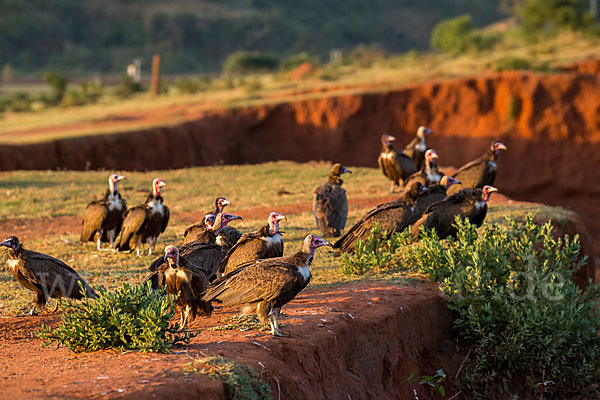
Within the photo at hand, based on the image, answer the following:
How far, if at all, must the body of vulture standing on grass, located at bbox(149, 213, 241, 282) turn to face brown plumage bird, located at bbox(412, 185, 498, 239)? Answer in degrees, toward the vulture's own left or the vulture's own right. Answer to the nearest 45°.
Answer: approximately 45° to the vulture's own left

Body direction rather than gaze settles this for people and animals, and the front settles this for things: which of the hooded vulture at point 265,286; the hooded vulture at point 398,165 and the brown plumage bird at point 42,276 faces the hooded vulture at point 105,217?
the hooded vulture at point 398,165

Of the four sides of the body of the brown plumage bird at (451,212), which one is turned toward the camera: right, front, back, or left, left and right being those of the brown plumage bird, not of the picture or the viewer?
right

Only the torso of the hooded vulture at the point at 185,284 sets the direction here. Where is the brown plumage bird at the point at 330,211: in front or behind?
behind

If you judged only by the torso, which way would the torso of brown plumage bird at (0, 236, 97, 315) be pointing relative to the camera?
to the viewer's left

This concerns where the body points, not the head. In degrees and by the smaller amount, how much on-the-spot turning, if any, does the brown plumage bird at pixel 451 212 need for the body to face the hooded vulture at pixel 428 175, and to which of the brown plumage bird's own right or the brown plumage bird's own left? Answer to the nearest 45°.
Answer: approximately 90° to the brown plumage bird's own left

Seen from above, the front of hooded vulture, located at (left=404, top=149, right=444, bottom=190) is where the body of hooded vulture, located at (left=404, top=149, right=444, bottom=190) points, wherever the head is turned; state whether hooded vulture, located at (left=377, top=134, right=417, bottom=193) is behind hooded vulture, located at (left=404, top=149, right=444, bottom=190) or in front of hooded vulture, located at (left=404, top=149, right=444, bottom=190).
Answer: behind

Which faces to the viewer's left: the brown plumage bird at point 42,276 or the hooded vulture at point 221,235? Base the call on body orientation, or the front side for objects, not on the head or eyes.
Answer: the brown plumage bird

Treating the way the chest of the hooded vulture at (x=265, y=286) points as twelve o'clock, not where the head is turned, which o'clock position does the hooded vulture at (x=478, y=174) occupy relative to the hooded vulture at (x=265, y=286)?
the hooded vulture at (x=478, y=174) is roughly at 10 o'clock from the hooded vulture at (x=265, y=286).

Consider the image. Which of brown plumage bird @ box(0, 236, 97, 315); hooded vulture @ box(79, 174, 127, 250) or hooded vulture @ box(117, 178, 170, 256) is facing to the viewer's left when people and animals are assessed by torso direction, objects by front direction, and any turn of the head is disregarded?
the brown plumage bird

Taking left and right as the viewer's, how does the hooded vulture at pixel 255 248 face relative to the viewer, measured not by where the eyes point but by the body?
facing to the right of the viewer

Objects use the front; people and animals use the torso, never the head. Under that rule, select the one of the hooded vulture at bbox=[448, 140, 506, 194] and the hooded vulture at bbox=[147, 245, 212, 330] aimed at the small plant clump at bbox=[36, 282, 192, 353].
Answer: the hooded vulture at bbox=[147, 245, 212, 330]
